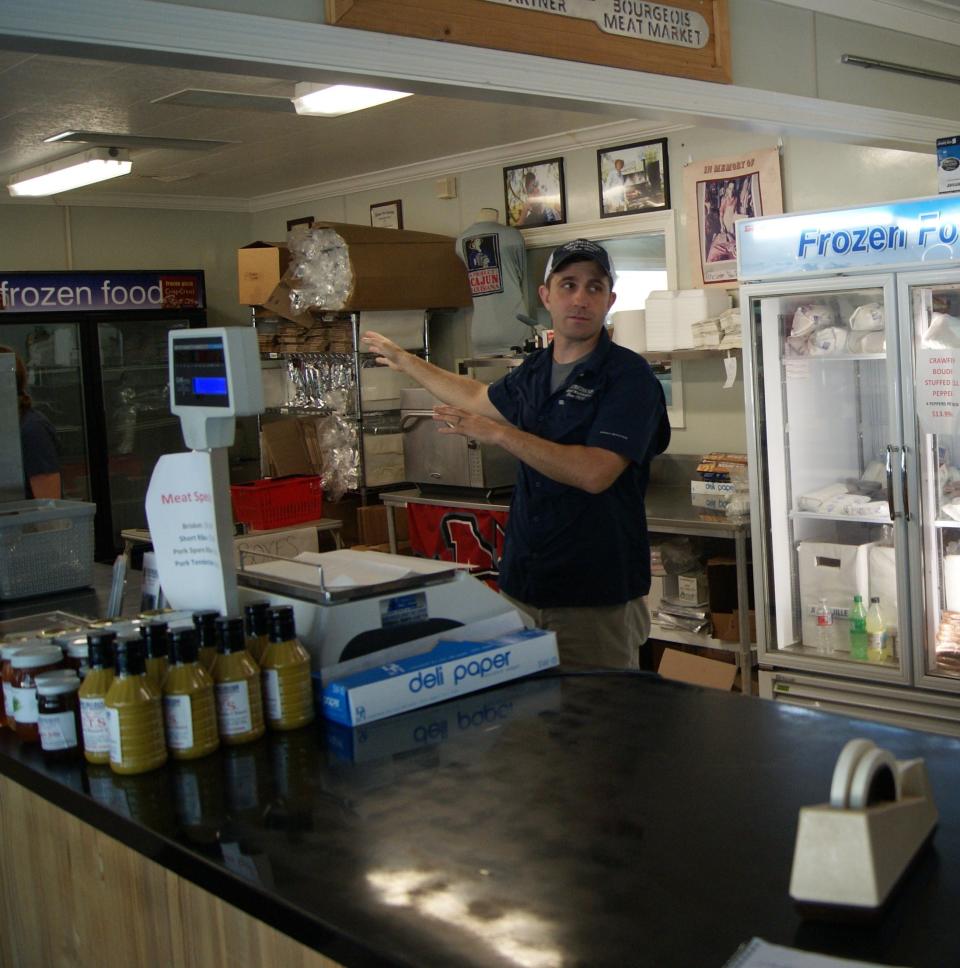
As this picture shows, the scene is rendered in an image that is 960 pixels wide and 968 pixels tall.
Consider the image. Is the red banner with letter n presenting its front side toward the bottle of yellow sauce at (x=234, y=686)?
yes

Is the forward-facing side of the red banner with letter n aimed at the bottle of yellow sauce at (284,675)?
yes

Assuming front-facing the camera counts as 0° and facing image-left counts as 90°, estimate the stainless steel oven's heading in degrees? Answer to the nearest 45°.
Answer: approximately 45°

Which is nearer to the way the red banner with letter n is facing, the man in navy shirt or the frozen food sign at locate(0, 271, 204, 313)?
the man in navy shirt

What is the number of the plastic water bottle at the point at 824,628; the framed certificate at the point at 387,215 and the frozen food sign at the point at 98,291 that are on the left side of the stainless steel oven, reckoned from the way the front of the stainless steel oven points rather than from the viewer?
1

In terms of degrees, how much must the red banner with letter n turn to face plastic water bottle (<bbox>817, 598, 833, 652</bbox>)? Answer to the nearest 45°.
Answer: approximately 45° to its left

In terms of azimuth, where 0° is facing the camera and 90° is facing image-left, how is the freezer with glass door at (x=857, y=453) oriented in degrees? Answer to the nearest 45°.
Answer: approximately 45°

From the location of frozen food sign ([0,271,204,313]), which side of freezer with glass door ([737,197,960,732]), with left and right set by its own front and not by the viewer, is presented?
right

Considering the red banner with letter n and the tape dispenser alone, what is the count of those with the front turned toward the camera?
1

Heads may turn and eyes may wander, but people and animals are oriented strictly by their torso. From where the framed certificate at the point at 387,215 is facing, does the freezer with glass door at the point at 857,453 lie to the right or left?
on its left

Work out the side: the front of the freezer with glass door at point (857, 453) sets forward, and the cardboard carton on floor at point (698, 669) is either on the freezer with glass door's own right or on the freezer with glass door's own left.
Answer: on the freezer with glass door's own right
